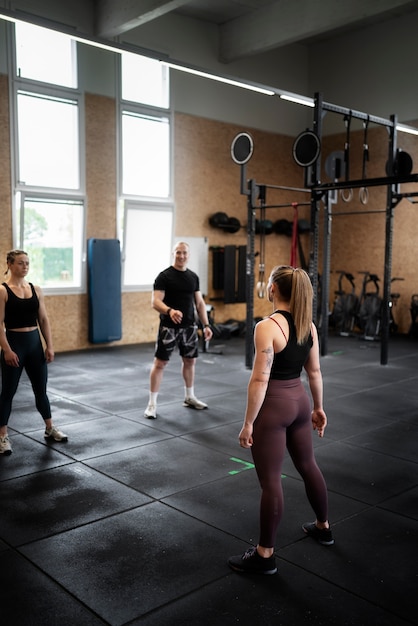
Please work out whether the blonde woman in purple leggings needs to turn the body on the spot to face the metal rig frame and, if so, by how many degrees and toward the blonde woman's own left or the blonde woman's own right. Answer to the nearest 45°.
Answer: approximately 45° to the blonde woman's own right

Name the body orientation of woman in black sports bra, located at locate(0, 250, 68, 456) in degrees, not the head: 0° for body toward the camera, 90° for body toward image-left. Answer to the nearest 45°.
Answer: approximately 315°

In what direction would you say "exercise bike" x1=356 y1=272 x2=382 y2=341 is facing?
toward the camera

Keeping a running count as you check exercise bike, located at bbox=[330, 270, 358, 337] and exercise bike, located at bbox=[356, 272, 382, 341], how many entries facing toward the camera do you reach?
2

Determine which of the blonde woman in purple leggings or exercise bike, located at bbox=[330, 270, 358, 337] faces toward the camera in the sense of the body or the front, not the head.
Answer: the exercise bike

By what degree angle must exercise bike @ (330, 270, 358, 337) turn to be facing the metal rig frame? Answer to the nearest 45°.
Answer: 0° — it already faces it

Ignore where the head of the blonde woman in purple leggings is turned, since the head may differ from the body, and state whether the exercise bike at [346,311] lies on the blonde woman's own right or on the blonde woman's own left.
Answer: on the blonde woman's own right

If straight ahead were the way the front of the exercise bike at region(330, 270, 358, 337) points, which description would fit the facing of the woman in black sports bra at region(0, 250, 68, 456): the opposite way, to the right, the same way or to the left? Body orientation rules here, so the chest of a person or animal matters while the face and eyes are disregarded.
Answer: the same way

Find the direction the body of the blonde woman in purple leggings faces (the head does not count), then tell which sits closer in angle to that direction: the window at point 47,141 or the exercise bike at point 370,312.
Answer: the window

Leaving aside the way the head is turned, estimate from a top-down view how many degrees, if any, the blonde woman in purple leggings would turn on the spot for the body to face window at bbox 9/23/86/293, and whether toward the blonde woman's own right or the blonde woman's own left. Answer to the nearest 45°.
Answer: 0° — they already face it

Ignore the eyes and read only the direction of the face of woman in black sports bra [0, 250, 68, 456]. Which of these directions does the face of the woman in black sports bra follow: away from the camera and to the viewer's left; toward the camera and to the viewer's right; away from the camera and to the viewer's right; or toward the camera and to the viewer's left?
toward the camera and to the viewer's right

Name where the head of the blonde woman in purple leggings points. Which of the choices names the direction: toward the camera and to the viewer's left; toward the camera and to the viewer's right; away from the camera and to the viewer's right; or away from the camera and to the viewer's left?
away from the camera and to the viewer's left

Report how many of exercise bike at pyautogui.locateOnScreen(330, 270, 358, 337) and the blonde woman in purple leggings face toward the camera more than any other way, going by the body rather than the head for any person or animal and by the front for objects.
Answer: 1

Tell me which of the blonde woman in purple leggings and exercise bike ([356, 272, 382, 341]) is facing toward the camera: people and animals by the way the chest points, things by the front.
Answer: the exercise bike

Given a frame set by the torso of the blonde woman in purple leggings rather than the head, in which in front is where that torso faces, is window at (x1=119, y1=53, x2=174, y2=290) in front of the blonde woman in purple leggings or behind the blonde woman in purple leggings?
in front

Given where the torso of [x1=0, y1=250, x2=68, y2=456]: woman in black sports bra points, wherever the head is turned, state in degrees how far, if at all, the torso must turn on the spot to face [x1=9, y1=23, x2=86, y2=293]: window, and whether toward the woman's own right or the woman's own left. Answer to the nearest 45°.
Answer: approximately 135° to the woman's own left

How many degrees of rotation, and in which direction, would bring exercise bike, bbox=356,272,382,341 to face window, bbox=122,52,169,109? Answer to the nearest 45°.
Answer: approximately 90° to its right
